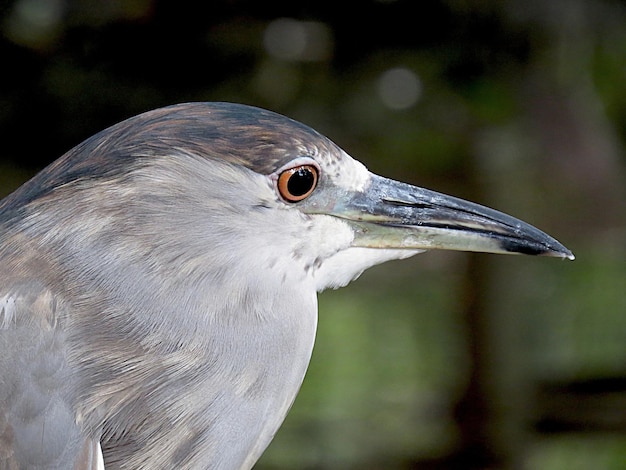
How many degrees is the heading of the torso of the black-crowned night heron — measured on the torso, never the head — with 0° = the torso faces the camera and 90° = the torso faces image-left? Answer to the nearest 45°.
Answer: approximately 270°
